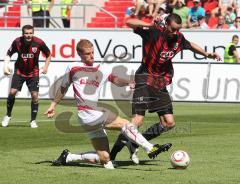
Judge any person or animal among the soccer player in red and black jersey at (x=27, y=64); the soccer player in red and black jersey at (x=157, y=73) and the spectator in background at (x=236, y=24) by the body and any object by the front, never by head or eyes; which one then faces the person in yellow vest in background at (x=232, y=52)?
the spectator in background at (x=236, y=24)

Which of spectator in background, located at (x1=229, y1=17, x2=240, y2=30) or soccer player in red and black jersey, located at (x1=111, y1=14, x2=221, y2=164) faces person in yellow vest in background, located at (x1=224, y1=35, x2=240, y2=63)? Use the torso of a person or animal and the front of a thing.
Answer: spectator in background, located at (x1=229, y1=17, x2=240, y2=30)

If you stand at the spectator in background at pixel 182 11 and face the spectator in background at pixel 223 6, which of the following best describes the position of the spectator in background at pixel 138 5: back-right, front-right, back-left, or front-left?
back-left

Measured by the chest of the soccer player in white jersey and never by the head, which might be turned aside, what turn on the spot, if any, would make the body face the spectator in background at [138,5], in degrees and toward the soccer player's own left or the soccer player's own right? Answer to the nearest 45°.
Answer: approximately 135° to the soccer player's own left

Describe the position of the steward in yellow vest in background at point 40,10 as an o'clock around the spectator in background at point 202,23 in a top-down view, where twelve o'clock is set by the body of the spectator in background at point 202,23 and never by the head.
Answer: the steward in yellow vest in background at point 40,10 is roughly at 3 o'clock from the spectator in background at point 202,23.
